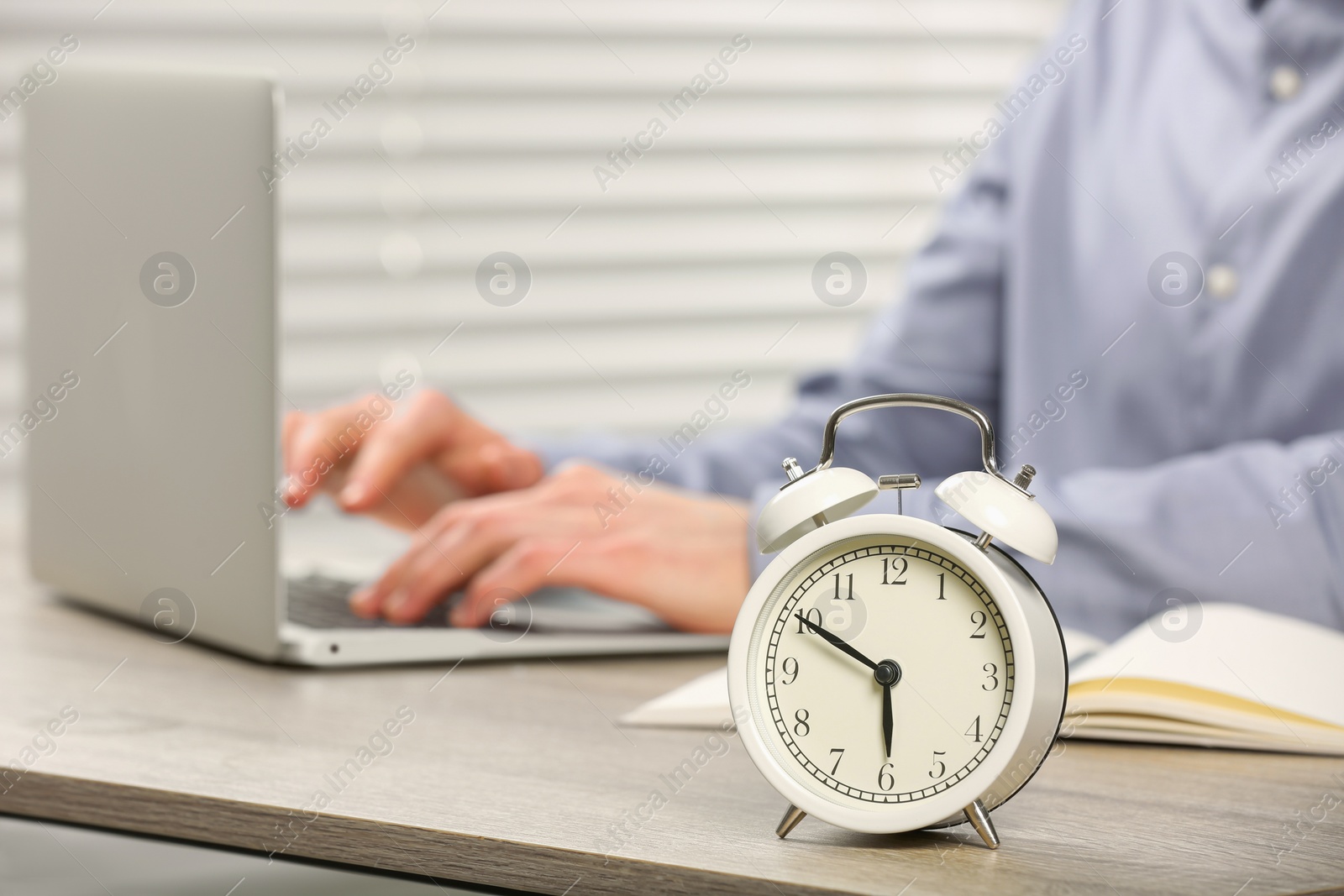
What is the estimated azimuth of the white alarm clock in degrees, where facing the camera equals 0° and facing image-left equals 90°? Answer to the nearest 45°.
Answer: approximately 0°

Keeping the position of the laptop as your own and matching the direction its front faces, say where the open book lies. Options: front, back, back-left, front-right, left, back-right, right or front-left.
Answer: right

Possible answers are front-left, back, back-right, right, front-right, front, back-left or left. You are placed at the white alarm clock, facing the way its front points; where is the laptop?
back-right

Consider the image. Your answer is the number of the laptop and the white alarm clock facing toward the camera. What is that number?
1

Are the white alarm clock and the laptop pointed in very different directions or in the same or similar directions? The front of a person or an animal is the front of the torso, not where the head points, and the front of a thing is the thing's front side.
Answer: very different directions

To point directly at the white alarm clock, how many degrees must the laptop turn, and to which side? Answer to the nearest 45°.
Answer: approximately 90° to its right

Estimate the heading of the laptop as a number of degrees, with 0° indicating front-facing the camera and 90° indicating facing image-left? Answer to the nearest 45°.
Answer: approximately 225°
